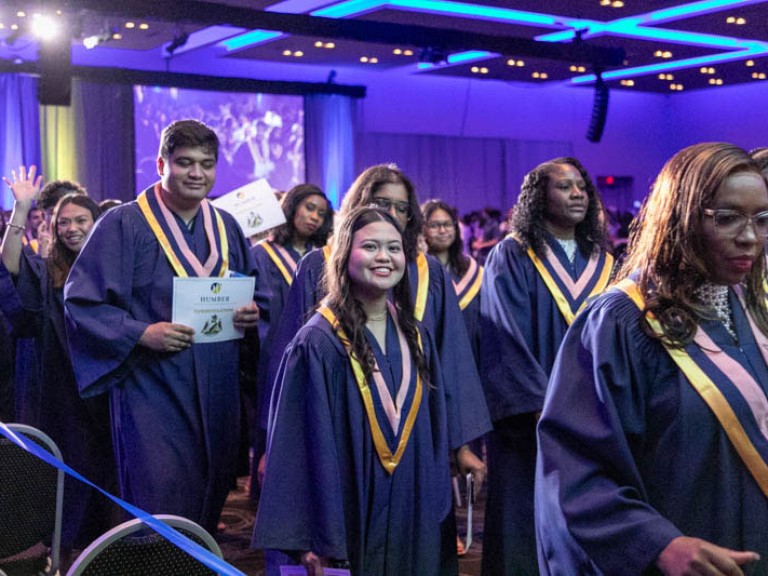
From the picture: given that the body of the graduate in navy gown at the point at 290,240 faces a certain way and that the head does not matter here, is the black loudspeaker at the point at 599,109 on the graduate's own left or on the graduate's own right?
on the graduate's own left

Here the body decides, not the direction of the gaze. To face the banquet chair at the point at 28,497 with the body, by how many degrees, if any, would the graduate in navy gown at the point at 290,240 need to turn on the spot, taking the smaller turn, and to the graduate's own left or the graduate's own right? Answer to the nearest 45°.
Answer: approximately 45° to the graduate's own right

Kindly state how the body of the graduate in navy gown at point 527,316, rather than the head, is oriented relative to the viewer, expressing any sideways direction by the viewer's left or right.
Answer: facing the viewer and to the right of the viewer

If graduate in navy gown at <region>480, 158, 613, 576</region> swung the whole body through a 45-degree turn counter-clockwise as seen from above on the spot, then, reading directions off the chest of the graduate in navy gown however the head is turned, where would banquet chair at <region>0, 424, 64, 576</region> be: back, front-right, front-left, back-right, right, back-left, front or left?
back-right

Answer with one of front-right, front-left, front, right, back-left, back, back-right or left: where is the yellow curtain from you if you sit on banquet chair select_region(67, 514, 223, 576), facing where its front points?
front

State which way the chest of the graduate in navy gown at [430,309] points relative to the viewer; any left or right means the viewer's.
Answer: facing the viewer

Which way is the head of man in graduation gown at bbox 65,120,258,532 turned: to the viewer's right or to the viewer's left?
to the viewer's right

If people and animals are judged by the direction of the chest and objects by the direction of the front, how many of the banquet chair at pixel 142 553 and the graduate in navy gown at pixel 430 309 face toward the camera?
1

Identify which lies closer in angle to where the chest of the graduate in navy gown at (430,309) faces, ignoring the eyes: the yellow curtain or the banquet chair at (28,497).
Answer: the banquet chair

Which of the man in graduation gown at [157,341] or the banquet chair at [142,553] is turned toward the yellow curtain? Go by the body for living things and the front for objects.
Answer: the banquet chair

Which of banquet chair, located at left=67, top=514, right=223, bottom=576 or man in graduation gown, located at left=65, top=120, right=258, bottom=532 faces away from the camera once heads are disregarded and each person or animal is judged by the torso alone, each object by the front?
the banquet chair

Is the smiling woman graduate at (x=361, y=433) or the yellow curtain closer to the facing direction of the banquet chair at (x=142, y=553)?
the yellow curtain

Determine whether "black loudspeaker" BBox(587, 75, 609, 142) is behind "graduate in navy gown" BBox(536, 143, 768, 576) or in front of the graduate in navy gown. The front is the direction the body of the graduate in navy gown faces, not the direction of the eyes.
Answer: behind

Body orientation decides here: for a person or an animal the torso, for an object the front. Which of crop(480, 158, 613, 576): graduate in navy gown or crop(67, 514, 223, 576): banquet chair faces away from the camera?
the banquet chair

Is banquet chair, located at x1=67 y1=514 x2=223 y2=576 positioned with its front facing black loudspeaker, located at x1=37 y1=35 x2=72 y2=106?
yes

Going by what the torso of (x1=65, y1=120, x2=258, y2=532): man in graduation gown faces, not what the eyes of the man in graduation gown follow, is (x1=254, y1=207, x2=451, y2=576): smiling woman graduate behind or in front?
in front
